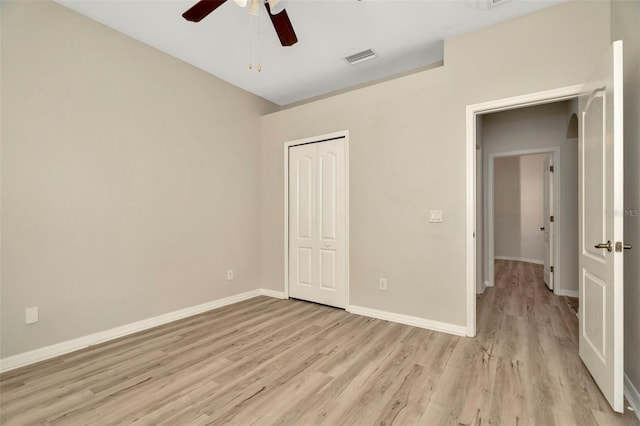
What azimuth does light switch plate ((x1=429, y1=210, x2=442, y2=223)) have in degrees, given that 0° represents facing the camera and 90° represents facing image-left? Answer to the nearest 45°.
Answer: approximately 0°

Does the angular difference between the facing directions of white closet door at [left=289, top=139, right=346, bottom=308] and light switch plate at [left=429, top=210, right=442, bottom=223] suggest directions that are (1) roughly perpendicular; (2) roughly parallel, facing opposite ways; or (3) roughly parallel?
roughly parallel

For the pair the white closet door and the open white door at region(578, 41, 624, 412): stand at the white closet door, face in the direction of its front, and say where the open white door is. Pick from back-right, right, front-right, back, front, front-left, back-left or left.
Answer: left

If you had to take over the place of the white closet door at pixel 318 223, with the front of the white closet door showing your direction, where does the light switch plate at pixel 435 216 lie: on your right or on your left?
on your left

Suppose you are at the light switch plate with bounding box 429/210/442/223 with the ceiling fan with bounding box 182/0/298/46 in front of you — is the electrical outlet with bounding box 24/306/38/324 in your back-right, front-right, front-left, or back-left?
front-right

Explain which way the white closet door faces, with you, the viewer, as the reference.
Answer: facing the viewer and to the left of the viewer

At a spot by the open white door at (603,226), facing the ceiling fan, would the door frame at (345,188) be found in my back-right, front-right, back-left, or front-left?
front-right

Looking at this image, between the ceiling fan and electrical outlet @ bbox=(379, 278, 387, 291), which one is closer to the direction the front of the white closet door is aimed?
the ceiling fan

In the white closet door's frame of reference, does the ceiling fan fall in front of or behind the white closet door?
in front

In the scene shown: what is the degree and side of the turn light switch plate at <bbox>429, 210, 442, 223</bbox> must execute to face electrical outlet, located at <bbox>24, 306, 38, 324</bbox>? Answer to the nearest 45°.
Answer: approximately 45° to its right

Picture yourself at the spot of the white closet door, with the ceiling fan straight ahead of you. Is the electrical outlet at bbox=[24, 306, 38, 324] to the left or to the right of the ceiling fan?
right

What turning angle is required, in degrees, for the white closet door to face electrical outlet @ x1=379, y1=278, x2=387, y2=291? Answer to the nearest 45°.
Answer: approximately 90° to its left

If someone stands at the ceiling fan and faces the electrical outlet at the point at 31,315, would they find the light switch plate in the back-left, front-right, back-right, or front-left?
back-right

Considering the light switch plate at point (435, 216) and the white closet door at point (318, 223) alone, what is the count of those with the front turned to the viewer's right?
0
